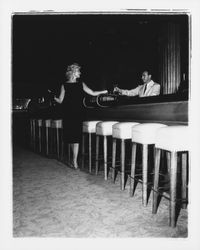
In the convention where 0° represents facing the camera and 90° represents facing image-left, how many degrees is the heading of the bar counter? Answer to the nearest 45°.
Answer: approximately 45°
